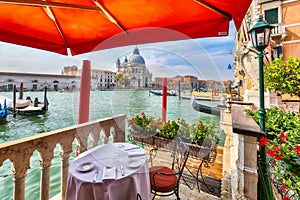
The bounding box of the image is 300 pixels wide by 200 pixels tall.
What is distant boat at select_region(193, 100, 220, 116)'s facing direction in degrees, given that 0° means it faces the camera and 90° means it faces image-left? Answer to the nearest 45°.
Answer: approximately 90°

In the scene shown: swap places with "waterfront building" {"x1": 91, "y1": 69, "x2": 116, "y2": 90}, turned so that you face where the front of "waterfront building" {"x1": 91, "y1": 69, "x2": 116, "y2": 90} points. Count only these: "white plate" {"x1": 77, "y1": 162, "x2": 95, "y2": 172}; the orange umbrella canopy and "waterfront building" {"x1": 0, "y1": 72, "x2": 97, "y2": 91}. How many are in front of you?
2

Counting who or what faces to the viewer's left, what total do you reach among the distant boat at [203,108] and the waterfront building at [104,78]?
1

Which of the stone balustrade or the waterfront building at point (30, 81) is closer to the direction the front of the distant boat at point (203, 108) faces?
the waterfront building

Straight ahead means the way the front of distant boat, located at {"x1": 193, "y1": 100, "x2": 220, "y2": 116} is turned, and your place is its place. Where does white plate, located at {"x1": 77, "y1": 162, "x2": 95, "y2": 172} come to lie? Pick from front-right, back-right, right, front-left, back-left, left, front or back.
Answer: left

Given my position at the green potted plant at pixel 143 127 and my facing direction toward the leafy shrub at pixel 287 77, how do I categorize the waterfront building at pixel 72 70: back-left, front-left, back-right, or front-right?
back-left

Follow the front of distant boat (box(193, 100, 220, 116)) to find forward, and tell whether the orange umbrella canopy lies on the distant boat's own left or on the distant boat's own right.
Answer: on the distant boat's own left

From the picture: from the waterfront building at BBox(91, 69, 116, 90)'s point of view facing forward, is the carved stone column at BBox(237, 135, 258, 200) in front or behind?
in front

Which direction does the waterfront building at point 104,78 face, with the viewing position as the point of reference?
facing the viewer

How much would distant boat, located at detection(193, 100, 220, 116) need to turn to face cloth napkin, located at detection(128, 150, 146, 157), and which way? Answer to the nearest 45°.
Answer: approximately 90° to its left
